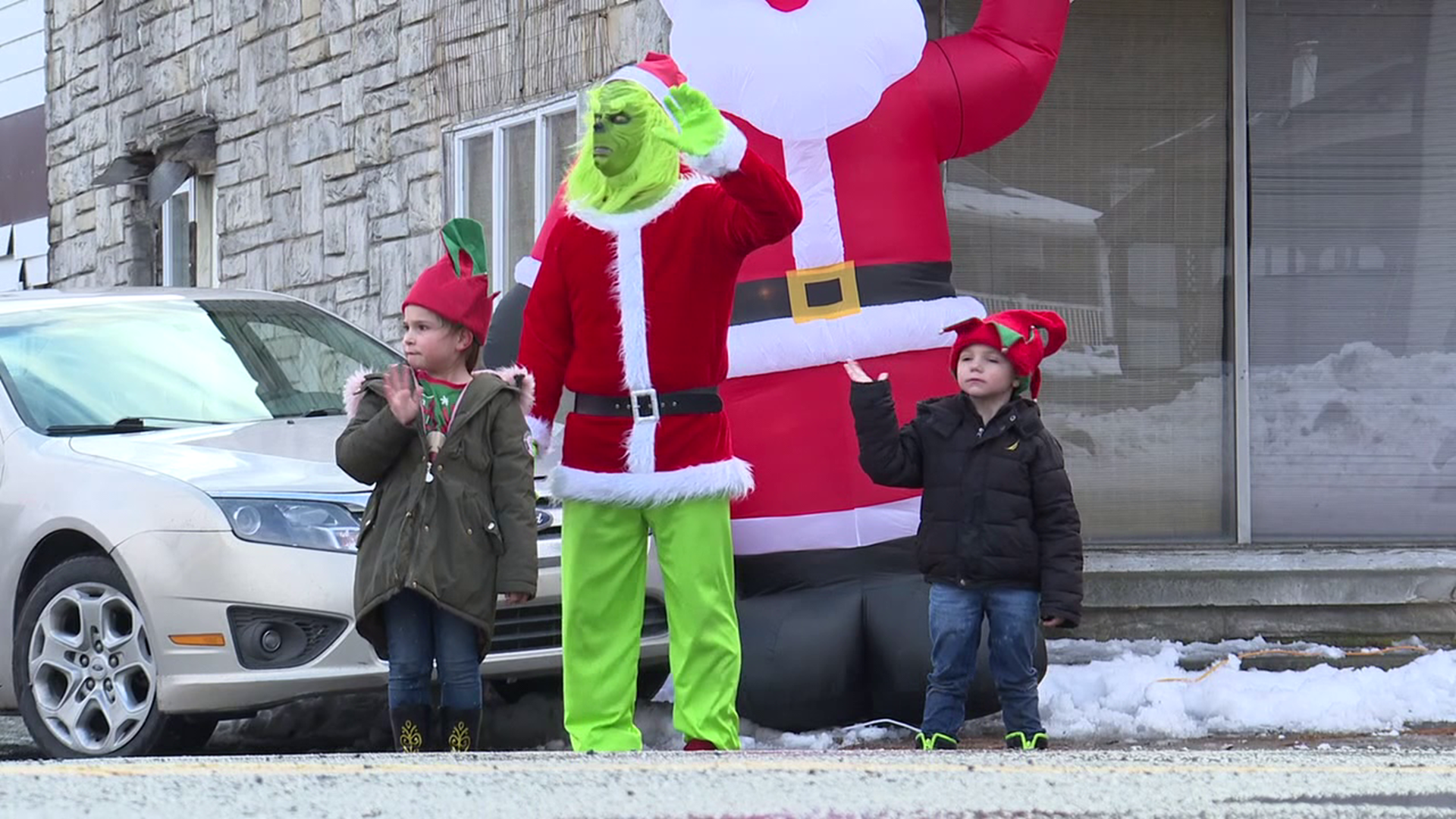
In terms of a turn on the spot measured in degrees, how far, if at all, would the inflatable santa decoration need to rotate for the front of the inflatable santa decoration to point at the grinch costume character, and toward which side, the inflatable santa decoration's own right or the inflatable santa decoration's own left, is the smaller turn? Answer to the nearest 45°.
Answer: approximately 45° to the inflatable santa decoration's own right

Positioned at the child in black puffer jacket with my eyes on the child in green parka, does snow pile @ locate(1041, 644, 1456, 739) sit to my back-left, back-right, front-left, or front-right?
back-right

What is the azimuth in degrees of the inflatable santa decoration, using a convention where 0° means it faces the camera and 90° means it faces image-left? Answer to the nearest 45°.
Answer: approximately 0°

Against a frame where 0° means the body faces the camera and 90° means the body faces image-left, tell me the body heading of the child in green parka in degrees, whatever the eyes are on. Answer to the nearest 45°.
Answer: approximately 0°

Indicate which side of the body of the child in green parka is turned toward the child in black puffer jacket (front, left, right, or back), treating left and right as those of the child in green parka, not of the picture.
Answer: left

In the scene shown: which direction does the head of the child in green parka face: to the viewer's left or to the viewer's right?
to the viewer's left

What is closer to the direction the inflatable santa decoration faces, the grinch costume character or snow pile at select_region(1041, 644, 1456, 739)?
the grinch costume character

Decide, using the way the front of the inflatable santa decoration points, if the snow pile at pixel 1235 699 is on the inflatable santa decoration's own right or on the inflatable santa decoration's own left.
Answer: on the inflatable santa decoration's own left

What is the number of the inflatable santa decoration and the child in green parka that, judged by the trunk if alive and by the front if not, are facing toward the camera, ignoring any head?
2

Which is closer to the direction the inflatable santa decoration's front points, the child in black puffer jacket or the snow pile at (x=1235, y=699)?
the child in black puffer jacket
